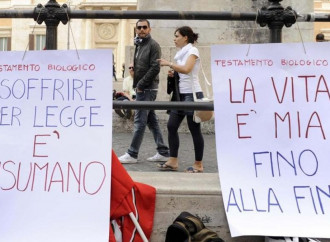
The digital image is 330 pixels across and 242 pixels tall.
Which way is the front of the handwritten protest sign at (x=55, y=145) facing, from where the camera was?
facing the viewer

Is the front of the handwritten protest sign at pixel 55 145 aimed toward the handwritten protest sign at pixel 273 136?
no

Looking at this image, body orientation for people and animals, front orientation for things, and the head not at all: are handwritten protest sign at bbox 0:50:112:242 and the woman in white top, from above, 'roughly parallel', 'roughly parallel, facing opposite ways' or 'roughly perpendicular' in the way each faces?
roughly perpendicular

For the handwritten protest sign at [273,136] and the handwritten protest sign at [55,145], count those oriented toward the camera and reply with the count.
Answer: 2

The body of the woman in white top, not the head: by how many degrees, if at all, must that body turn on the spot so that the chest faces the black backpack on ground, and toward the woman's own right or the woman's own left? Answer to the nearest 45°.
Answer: approximately 90° to the woman's own left

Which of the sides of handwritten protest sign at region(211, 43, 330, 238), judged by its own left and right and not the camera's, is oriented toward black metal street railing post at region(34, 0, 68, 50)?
right

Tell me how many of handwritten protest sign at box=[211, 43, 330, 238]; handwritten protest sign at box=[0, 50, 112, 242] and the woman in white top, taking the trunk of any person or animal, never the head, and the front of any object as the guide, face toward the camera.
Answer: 2

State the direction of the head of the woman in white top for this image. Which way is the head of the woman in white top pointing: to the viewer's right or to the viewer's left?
to the viewer's left

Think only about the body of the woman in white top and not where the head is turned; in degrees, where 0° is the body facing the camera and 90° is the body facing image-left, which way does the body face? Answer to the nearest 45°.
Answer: approximately 90°

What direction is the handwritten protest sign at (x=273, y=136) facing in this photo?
toward the camera

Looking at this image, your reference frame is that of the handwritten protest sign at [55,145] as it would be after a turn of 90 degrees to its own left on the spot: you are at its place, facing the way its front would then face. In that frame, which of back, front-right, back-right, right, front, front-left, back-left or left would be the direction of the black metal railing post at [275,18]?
front

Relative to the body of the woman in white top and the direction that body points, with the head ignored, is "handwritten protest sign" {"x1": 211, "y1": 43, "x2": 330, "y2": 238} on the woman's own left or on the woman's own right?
on the woman's own left

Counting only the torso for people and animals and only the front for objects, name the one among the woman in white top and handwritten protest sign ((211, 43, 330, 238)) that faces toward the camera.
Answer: the handwritten protest sign
